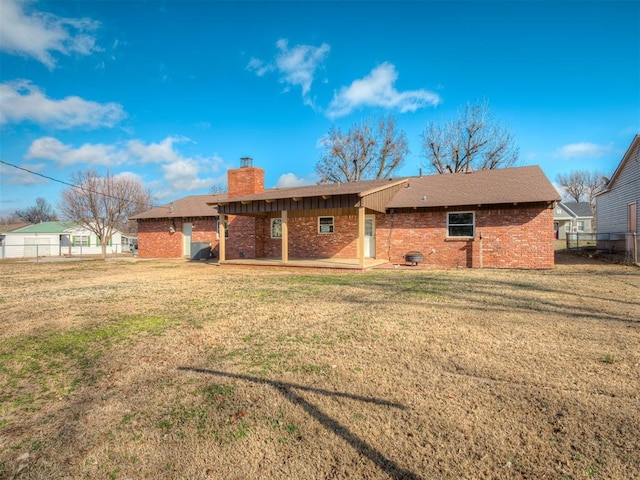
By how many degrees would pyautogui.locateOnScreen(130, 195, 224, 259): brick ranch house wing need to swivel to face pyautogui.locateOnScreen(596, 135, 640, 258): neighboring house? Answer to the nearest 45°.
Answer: approximately 135° to its right

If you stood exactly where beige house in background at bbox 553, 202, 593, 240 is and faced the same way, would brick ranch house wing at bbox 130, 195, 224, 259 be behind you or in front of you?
in front

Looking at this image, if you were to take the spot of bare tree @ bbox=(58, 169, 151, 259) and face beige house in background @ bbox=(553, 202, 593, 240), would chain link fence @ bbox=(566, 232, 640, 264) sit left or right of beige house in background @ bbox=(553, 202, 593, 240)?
right

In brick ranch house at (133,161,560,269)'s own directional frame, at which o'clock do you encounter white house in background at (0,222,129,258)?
The white house in background is roughly at 10 o'clock from the brick ranch house.

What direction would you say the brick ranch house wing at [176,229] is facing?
away from the camera

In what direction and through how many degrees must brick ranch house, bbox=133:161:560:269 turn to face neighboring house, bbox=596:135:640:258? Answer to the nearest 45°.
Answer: approximately 90° to its right

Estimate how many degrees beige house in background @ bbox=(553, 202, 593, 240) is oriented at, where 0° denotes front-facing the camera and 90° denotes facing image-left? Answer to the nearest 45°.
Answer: approximately 0°

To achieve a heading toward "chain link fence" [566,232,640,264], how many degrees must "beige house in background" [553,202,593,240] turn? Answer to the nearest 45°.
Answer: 0° — it already faces it

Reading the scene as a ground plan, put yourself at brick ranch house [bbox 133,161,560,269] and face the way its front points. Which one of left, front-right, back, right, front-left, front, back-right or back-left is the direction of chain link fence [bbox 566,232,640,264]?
right

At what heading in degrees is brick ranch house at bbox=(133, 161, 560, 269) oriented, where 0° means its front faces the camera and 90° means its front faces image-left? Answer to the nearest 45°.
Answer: approximately 180°

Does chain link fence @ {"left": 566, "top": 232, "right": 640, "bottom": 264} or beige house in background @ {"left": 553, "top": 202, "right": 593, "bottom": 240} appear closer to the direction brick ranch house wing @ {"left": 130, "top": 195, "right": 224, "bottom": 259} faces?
the beige house in background

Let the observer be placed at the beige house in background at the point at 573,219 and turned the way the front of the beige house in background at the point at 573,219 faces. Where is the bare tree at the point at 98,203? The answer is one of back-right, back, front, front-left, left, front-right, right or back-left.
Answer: front-right
